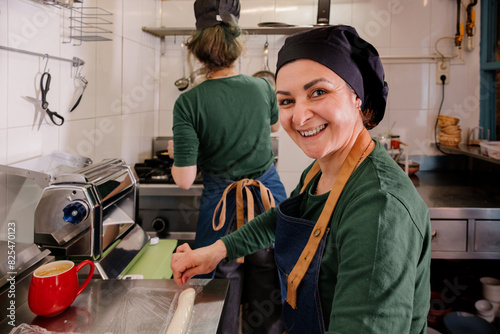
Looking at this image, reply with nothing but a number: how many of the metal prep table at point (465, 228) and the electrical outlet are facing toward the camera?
2

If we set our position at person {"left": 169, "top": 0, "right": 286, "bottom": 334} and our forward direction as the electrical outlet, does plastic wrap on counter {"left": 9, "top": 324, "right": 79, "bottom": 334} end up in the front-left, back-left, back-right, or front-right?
back-right

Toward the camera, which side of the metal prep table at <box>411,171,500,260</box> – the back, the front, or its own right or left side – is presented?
front

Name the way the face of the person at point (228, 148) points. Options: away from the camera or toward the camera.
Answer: away from the camera

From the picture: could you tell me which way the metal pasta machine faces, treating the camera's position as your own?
facing the viewer and to the right of the viewer

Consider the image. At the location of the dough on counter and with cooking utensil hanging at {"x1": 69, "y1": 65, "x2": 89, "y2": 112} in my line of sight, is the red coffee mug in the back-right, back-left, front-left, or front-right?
front-left

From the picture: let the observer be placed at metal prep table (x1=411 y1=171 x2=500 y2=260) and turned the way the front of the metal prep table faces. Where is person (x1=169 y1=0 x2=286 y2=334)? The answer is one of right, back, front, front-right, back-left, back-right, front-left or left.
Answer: front-right

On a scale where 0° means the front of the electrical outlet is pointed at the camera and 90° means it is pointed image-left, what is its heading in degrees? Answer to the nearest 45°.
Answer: approximately 0°

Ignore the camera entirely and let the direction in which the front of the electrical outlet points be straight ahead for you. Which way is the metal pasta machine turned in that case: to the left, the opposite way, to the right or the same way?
to the left

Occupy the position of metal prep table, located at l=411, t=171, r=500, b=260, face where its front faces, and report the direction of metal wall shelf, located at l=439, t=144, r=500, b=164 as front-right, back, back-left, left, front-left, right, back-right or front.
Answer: back

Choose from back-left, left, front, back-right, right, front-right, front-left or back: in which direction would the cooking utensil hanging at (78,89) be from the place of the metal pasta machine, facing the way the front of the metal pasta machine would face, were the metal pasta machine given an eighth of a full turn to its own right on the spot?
back

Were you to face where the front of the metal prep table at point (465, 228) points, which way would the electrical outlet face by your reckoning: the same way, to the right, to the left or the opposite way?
the same way

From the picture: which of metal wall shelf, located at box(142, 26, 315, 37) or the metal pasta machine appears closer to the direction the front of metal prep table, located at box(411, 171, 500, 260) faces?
the metal pasta machine

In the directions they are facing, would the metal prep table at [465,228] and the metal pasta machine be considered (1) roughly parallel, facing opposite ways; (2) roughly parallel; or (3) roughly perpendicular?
roughly perpendicular

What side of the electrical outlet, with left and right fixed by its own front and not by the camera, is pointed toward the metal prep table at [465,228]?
front
